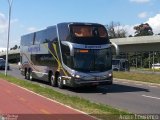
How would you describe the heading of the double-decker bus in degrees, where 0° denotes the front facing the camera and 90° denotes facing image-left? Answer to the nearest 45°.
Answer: approximately 315°
